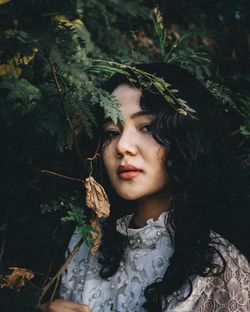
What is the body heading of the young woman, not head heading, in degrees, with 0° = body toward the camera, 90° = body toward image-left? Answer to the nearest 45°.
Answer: approximately 45°
